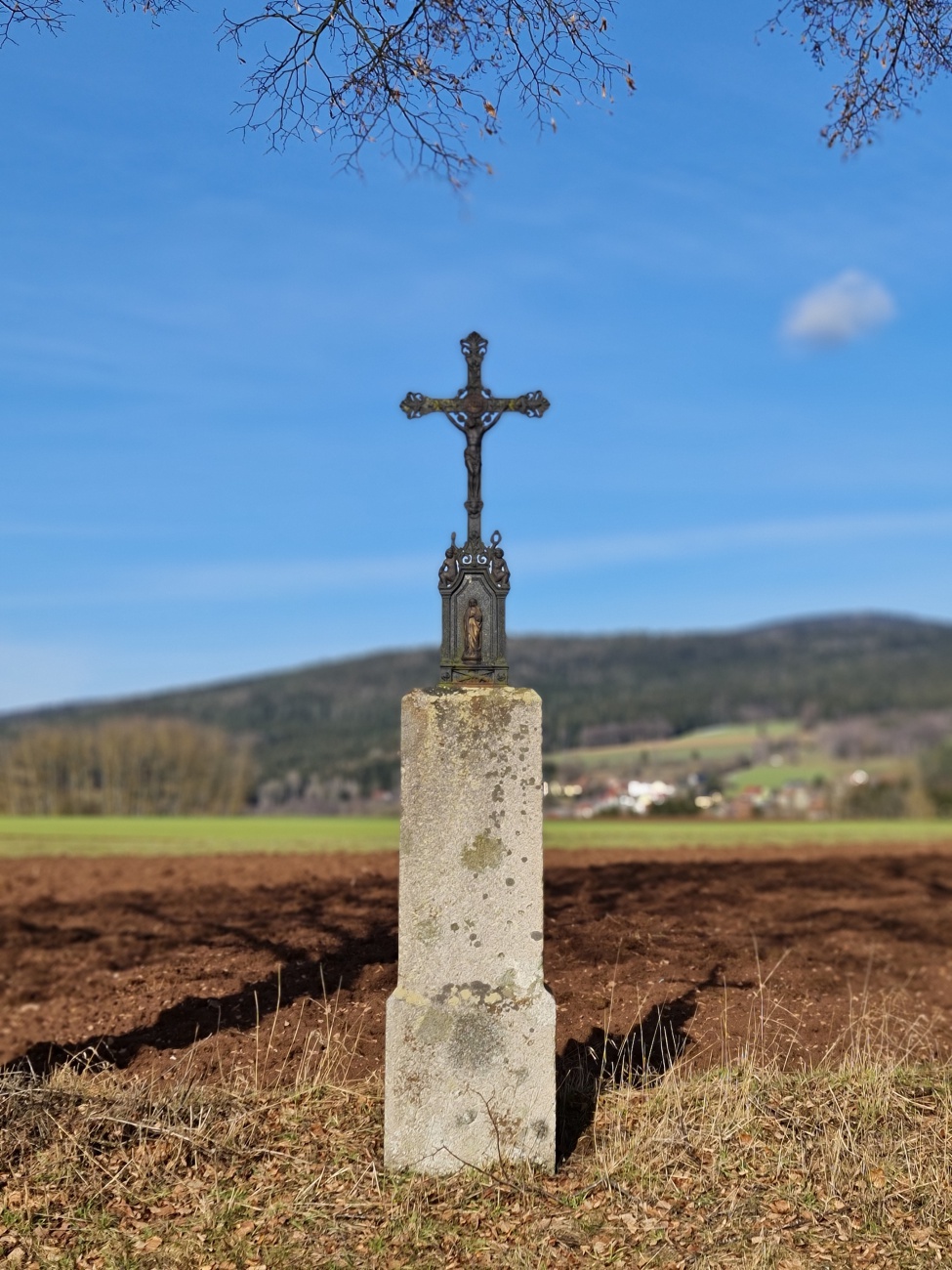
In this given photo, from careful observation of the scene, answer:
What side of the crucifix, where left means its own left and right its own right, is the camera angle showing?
front
